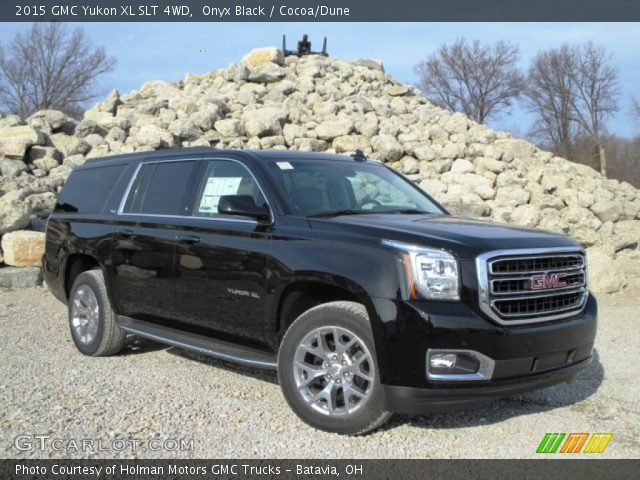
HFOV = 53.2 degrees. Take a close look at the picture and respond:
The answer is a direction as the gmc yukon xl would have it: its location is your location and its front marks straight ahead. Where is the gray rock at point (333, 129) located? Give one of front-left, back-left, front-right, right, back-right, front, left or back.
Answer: back-left

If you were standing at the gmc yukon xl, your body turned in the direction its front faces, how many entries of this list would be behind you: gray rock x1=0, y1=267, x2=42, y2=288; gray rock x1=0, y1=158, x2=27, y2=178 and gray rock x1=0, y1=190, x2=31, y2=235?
3

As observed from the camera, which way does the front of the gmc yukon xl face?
facing the viewer and to the right of the viewer

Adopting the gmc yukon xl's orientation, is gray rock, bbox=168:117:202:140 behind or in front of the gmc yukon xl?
behind

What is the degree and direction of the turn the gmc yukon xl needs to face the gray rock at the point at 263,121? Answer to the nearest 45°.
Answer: approximately 135° to its left

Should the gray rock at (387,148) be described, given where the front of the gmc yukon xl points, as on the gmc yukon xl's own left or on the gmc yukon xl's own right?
on the gmc yukon xl's own left

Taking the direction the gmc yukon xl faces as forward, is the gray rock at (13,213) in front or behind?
behind

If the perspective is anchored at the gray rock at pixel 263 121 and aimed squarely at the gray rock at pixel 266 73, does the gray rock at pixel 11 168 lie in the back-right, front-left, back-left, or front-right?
back-left

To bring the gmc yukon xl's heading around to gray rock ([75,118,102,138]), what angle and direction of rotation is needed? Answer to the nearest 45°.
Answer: approximately 180°

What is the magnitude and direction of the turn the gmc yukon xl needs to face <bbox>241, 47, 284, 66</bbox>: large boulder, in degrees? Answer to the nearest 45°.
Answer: approximately 135° to its left

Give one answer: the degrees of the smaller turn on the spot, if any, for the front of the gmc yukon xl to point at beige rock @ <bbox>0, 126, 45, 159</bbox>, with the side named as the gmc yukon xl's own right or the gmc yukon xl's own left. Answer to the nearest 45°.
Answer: approximately 180°

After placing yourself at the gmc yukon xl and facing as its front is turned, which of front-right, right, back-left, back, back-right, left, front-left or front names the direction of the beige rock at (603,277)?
left

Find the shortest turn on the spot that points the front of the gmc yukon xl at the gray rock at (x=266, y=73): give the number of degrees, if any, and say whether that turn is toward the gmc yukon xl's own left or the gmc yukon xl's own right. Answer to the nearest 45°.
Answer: approximately 135° to the gmc yukon xl's own left
